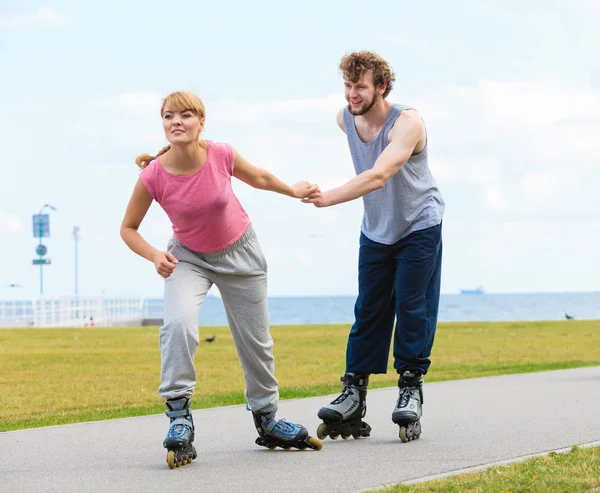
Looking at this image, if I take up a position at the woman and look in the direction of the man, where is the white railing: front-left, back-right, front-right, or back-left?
front-left

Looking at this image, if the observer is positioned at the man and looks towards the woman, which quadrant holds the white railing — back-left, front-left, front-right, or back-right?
back-right

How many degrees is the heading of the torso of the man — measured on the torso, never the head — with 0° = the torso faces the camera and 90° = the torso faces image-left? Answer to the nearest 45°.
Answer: approximately 45°

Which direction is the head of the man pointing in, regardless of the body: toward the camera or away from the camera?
toward the camera

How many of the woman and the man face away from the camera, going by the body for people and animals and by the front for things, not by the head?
0

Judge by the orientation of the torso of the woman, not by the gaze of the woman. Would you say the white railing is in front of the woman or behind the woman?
behind

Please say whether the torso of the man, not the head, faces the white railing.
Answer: no

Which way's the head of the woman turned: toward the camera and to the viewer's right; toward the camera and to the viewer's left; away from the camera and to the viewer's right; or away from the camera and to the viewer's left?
toward the camera and to the viewer's left

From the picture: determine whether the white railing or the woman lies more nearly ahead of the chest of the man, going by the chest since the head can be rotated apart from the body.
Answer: the woman

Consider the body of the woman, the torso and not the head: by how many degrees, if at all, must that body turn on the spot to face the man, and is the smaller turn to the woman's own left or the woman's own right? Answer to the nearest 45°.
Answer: approximately 135° to the woman's own left

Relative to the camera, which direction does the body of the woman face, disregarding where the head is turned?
toward the camera
